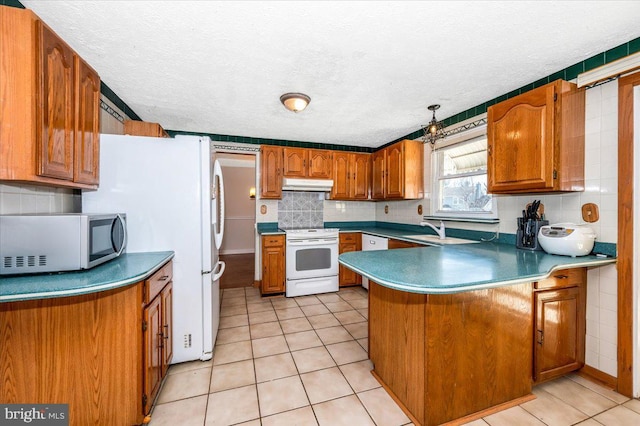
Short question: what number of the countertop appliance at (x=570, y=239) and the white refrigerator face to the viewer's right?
1

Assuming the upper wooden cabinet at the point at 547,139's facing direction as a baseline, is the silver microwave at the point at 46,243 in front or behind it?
in front

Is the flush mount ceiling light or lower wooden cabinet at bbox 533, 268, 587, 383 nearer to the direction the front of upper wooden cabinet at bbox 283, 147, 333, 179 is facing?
the flush mount ceiling light

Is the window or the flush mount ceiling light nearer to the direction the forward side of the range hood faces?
the flush mount ceiling light

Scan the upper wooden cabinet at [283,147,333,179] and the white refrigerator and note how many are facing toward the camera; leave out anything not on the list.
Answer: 1

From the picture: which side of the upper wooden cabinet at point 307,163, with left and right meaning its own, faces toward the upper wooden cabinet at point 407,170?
left

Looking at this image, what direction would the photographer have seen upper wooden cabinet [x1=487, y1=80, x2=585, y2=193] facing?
facing the viewer and to the left of the viewer

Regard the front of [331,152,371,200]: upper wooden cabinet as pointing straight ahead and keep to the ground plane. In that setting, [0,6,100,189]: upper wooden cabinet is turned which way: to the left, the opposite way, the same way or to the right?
to the left

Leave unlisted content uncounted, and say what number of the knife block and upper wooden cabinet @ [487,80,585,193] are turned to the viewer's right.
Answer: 0

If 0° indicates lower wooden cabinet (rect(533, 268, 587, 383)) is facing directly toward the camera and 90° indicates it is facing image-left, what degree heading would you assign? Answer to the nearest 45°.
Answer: approximately 315°

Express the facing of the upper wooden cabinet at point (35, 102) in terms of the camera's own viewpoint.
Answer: facing the viewer and to the right of the viewer

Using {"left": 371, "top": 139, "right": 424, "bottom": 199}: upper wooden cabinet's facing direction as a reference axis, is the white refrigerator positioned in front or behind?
in front

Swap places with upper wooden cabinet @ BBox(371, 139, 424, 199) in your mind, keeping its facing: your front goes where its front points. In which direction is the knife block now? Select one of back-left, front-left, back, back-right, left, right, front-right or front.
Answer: left
